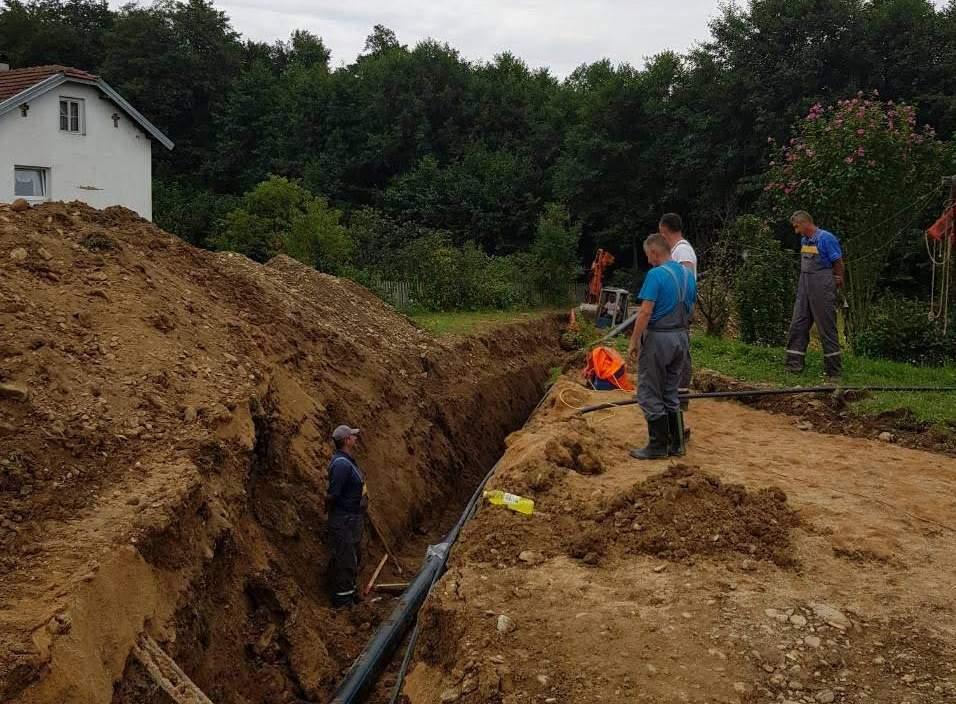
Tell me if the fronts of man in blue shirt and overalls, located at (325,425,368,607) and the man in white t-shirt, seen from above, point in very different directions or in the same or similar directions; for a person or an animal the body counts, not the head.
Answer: very different directions

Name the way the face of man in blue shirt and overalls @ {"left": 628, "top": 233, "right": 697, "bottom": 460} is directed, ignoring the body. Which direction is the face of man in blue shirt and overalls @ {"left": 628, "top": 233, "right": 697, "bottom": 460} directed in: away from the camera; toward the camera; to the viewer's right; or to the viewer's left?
to the viewer's left

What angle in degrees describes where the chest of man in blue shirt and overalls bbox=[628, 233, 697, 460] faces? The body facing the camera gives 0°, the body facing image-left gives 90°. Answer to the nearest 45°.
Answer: approximately 135°

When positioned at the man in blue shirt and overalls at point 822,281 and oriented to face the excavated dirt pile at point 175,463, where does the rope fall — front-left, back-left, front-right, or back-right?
back-right

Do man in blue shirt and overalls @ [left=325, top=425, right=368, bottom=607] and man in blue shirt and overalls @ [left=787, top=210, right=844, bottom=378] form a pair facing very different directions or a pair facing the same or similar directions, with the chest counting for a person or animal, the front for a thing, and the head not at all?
very different directions

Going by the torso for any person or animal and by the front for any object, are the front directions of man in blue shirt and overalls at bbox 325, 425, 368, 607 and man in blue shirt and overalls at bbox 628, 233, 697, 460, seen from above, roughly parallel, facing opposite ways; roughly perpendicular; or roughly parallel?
roughly perpendicular

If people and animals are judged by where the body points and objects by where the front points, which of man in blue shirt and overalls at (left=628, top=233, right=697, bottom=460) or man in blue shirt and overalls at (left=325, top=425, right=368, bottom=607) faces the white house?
man in blue shirt and overalls at (left=628, top=233, right=697, bottom=460)

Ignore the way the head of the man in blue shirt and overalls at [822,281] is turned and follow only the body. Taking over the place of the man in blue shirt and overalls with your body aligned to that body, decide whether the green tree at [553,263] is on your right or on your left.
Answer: on your right

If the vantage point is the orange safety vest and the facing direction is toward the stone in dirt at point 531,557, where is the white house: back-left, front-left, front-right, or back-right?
back-right

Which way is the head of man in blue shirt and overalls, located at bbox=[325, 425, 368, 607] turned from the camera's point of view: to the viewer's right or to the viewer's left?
to the viewer's right

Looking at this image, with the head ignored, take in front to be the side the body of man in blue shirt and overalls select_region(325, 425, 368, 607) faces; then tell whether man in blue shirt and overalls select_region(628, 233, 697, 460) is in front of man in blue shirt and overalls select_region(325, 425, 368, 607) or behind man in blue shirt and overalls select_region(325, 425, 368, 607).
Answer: in front

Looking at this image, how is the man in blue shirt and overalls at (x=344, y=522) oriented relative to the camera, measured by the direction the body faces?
to the viewer's right

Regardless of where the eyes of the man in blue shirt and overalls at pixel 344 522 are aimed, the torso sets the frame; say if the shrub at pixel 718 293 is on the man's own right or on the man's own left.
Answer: on the man's own left
